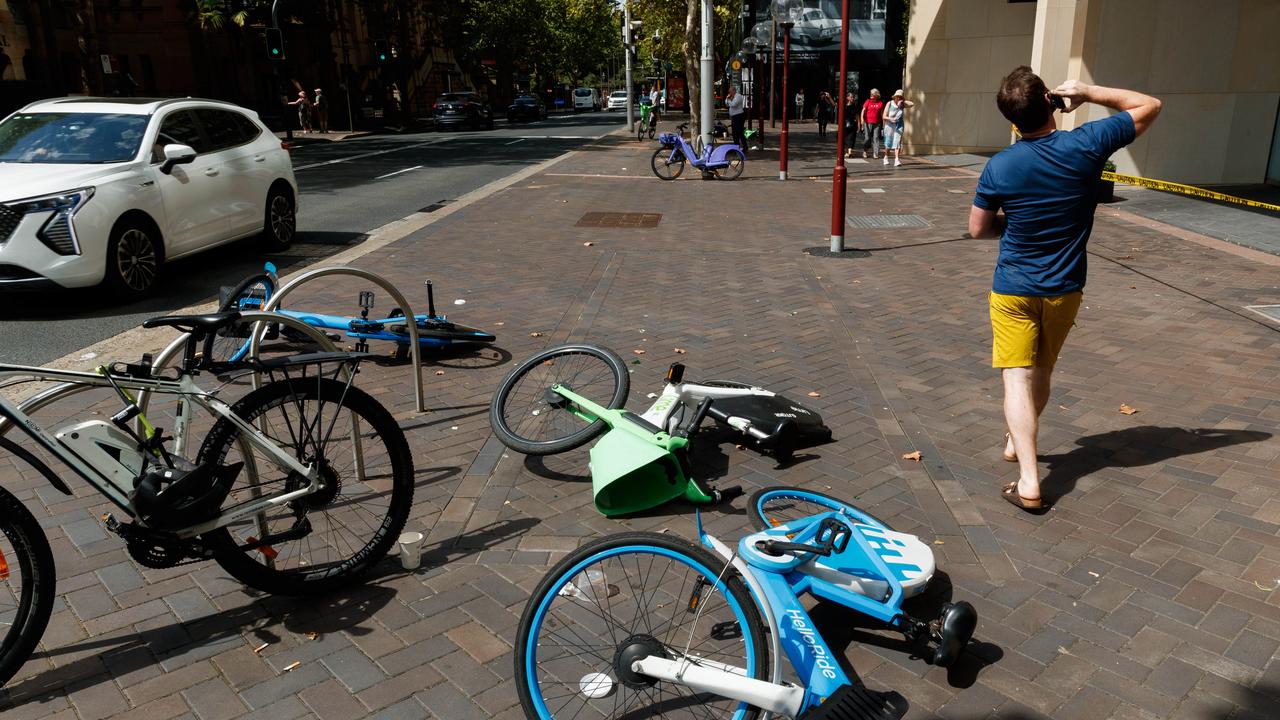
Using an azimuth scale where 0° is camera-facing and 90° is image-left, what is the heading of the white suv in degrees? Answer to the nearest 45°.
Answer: approximately 45°

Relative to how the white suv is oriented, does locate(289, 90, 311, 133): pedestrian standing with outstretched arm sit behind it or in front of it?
behind

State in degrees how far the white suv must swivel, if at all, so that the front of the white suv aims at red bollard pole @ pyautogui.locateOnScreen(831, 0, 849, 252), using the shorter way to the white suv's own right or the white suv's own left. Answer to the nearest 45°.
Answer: approximately 135° to the white suv's own left

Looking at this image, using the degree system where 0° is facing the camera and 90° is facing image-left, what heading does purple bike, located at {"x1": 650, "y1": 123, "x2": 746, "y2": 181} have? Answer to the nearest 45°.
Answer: approximately 90°

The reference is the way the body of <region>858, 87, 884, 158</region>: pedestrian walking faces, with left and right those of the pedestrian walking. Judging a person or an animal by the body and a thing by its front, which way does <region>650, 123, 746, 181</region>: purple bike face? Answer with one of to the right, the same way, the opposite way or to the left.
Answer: to the right

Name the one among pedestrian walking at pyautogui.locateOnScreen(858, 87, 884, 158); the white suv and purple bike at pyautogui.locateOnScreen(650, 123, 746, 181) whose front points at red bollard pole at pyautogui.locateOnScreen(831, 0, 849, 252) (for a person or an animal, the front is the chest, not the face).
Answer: the pedestrian walking

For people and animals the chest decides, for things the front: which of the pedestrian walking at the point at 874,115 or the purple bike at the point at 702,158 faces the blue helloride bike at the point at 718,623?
the pedestrian walking

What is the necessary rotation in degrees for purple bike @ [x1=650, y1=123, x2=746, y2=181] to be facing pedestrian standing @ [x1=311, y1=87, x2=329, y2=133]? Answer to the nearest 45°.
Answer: approximately 45° to its right

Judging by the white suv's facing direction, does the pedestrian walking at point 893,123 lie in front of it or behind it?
behind

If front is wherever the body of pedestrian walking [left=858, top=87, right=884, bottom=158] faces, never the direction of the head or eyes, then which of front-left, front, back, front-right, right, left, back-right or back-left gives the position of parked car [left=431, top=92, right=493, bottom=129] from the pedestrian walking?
back-right

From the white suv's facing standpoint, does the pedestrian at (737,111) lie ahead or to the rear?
to the rear

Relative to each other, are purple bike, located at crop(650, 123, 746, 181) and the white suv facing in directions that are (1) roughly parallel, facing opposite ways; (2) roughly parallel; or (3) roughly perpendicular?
roughly perpendicular

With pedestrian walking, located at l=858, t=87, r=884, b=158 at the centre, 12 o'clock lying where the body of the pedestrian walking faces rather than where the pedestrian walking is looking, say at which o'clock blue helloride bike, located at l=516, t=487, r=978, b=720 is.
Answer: The blue helloride bike is roughly at 12 o'clock from the pedestrian walking.
